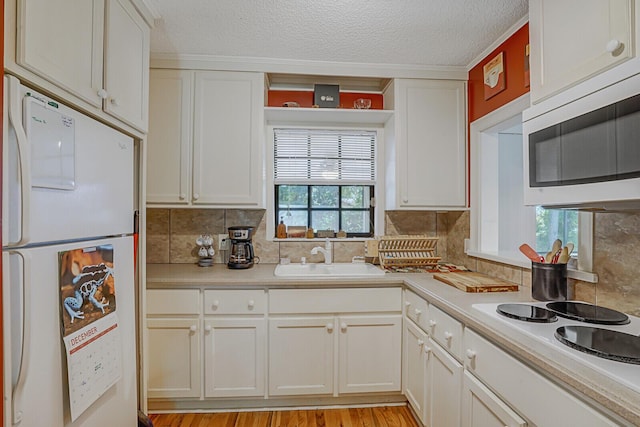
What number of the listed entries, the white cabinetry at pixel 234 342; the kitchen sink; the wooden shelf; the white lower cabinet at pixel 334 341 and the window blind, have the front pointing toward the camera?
5

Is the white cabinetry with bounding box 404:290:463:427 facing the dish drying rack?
no

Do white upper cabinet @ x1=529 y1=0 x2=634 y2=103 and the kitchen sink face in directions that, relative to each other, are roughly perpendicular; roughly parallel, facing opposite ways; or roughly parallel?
roughly perpendicular

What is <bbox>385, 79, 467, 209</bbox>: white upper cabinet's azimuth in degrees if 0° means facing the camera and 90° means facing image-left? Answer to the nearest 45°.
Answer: approximately 0°

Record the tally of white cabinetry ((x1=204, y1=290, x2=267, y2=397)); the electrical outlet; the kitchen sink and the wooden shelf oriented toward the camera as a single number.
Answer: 4

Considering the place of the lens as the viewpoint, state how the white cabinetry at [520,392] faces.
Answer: facing the viewer and to the left of the viewer

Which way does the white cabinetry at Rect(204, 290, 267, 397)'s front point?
toward the camera

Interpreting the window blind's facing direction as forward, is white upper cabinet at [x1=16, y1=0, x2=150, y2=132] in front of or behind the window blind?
in front

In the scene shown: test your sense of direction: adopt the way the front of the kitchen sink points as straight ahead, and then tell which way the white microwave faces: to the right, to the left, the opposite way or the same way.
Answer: to the right

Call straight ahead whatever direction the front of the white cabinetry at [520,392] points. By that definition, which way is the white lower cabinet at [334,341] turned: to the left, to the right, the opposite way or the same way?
to the left

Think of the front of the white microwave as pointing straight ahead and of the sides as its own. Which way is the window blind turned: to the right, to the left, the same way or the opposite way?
to the left

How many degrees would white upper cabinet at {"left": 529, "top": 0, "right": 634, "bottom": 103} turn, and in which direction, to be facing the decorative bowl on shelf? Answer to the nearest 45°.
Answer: approximately 90° to its right

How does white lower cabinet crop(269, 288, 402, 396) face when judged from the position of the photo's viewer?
facing the viewer

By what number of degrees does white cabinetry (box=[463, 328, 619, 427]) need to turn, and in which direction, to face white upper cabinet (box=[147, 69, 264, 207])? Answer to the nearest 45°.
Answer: approximately 45° to its right

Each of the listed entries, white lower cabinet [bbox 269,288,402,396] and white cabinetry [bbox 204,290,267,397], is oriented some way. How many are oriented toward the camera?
2

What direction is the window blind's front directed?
toward the camera

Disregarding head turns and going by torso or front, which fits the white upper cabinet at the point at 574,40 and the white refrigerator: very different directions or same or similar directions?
very different directions

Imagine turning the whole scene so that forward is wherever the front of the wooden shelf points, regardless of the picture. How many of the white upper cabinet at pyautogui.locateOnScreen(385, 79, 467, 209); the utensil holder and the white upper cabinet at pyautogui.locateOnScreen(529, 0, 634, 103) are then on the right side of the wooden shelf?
0

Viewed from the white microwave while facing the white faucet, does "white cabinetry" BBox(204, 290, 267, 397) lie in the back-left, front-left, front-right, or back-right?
front-left
